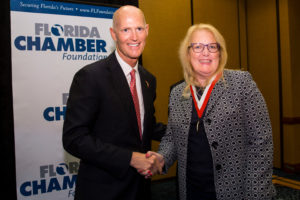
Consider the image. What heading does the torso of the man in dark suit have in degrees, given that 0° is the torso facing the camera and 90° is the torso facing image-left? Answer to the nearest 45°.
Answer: approximately 315°

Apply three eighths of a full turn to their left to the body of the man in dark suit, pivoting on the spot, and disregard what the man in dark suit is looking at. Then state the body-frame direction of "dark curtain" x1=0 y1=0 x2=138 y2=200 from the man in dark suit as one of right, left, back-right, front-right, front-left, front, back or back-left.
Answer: front-left
